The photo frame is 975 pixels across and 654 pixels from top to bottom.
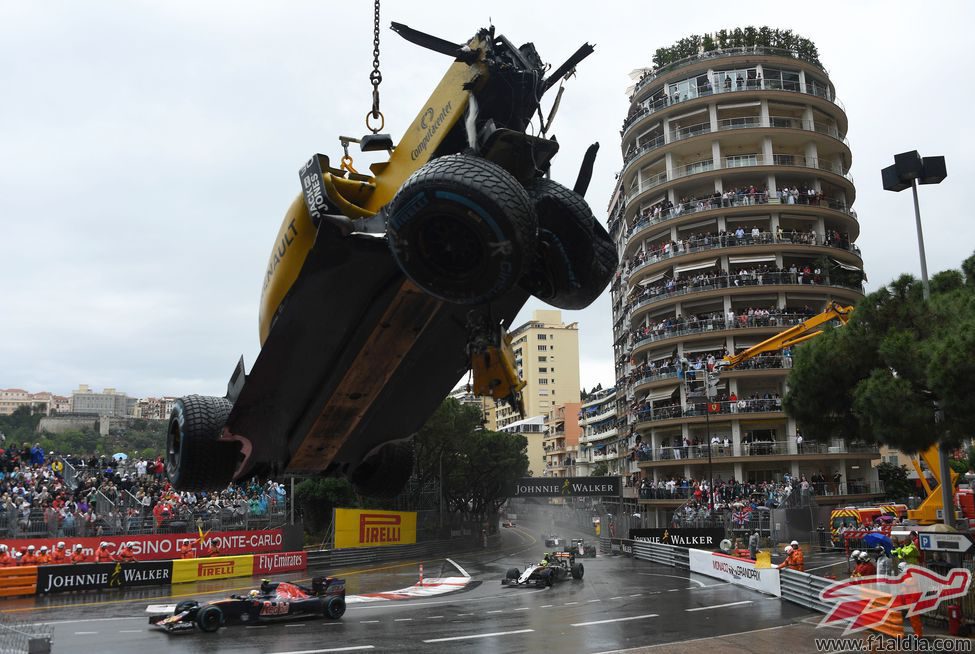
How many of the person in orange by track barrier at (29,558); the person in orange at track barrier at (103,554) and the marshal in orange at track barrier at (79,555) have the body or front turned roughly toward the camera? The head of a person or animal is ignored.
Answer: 3

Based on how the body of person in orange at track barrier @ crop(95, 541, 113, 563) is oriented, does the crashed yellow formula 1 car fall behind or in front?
in front

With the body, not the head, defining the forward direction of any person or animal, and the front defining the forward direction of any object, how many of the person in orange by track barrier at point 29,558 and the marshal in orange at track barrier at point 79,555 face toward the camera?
2

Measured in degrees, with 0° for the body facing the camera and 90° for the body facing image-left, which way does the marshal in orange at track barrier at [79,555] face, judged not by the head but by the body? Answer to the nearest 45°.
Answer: approximately 0°

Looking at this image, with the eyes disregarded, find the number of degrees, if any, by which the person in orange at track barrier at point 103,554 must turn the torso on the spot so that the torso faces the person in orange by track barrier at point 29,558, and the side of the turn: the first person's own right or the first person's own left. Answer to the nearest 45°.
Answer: approximately 45° to the first person's own right

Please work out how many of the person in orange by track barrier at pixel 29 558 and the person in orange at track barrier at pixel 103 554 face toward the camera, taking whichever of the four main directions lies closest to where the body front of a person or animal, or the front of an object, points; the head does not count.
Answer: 2
